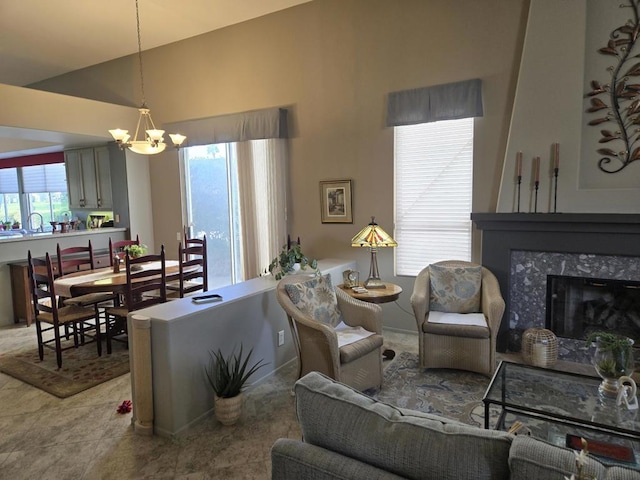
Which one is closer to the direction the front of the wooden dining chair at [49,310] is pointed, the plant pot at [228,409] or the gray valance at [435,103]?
the gray valance

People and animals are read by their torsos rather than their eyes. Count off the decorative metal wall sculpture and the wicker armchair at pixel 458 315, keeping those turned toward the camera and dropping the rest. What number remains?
2

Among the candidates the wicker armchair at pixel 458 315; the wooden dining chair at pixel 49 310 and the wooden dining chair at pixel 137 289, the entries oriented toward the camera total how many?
1

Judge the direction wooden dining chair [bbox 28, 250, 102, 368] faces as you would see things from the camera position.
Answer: facing away from the viewer and to the right of the viewer

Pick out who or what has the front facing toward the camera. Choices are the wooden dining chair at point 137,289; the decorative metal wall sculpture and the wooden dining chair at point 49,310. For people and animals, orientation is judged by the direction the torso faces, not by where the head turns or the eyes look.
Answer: the decorative metal wall sculpture

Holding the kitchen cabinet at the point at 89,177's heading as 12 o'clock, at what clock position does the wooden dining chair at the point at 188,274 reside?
The wooden dining chair is roughly at 10 o'clock from the kitchen cabinet.

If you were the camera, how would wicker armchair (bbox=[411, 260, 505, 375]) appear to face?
facing the viewer

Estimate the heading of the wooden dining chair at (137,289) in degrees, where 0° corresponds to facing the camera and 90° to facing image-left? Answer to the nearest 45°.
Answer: approximately 135°

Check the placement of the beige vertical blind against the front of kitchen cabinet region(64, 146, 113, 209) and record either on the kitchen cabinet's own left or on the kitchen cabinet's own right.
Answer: on the kitchen cabinet's own left

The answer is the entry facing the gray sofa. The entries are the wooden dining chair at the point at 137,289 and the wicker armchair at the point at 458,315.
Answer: the wicker armchair

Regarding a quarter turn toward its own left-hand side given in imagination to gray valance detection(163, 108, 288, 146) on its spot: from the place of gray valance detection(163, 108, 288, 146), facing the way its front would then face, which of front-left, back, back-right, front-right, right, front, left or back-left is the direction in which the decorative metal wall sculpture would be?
front

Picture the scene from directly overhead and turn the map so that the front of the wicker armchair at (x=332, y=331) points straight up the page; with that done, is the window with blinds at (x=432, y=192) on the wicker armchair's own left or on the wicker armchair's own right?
on the wicker armchair's own left
